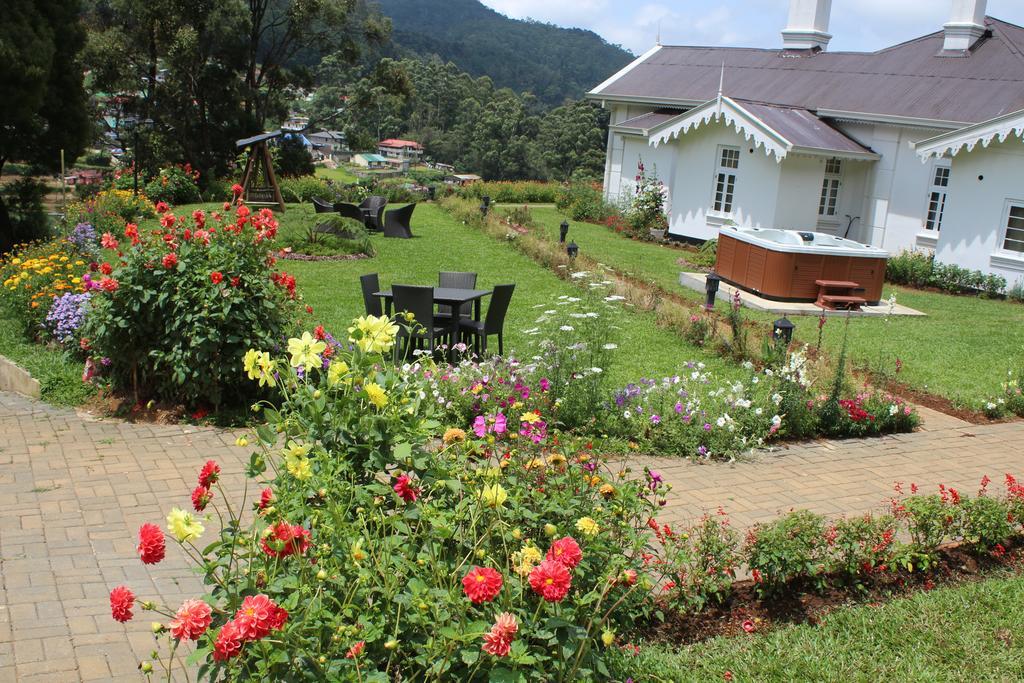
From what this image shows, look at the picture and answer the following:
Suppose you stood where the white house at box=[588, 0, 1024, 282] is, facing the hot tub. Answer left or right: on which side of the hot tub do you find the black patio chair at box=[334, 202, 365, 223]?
right

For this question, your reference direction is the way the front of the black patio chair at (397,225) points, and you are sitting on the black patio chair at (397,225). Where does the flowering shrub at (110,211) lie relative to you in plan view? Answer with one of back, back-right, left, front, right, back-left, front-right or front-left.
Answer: front

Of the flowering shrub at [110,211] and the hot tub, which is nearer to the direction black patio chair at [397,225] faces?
the flowering shrub

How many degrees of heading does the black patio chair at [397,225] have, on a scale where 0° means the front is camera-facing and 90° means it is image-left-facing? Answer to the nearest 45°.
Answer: approximately 90°

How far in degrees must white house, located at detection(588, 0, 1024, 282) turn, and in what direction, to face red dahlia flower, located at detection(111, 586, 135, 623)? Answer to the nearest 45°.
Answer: approximately 45° to its left

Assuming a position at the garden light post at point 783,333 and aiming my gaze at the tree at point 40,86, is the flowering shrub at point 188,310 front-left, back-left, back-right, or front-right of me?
front-left

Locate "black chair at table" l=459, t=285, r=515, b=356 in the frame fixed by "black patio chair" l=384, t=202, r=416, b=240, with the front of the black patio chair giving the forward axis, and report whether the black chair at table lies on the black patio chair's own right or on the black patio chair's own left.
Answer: on the black patio chair's own left

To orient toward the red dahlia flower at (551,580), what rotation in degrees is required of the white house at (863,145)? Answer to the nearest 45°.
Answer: approximately 45° to its left

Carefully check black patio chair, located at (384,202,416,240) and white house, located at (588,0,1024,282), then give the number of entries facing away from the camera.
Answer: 0

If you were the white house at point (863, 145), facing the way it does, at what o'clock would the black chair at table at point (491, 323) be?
The black chair at table is roughly at 11 o'clock from the white house.

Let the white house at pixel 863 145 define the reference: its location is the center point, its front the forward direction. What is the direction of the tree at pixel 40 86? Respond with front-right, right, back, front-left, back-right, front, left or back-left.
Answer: front

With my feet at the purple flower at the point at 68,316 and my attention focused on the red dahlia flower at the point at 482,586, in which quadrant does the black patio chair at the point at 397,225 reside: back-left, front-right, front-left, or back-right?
back-left

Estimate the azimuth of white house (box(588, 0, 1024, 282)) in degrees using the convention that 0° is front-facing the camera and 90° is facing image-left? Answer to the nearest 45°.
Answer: approximately 45°

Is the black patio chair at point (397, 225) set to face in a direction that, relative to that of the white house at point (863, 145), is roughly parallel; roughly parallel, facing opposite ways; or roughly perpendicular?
roughly parallel
